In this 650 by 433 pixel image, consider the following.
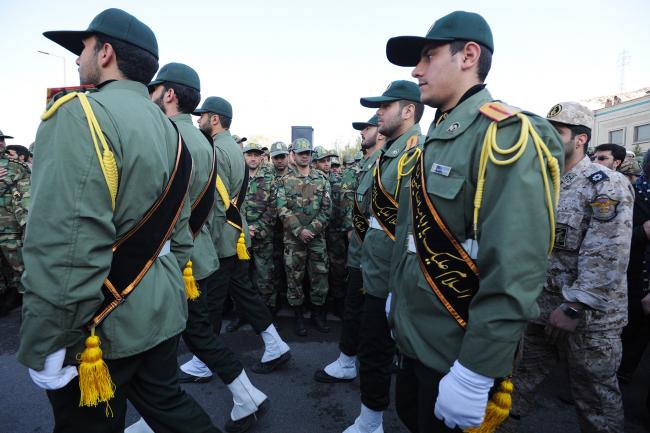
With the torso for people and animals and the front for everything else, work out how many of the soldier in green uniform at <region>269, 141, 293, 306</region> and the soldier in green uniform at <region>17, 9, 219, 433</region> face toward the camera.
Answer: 1

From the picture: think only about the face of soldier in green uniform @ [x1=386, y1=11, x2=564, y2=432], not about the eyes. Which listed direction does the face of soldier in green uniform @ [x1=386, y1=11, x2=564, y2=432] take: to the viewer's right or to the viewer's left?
to the viewer's left

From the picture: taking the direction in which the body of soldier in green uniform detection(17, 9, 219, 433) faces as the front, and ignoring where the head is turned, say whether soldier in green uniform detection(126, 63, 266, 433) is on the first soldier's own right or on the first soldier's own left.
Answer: on the first soldier's own right

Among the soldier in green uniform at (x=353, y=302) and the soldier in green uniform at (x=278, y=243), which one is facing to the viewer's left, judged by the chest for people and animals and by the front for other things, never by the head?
the soldier in green uniform at (x=353, y=302)

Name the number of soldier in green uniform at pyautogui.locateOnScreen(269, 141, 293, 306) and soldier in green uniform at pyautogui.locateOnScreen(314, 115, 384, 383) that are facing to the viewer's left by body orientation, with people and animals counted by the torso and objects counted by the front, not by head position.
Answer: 1

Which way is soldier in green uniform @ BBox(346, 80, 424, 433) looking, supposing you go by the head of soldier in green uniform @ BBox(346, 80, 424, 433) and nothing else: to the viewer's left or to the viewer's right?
to the viewer's left

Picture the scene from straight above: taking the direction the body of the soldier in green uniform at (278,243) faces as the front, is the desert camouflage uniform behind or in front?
in front

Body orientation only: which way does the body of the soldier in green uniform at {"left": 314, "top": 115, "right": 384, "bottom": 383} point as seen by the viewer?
to the viewer's left
